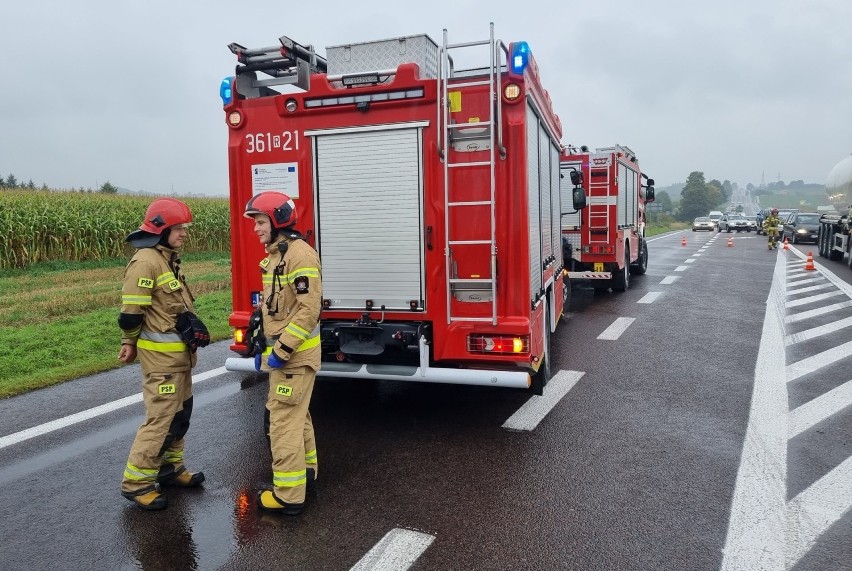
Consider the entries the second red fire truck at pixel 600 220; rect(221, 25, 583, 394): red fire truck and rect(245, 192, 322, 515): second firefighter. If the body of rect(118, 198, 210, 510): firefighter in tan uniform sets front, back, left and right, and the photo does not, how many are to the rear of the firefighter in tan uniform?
0

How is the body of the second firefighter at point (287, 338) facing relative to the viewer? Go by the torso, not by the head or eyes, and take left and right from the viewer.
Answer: facing to the left of the viewer

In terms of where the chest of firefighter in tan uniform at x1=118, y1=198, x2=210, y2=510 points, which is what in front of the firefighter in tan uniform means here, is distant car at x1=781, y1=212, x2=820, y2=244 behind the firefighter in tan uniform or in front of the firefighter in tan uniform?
in front

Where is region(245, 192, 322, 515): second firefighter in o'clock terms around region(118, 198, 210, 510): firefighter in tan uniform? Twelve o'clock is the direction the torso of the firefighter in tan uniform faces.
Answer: The second firefighter is roughly at 1 o'clock from the firefighter in tan uniform.

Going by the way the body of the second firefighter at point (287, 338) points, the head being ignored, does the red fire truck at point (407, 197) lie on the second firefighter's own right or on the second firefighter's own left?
on the second firefighter's own right

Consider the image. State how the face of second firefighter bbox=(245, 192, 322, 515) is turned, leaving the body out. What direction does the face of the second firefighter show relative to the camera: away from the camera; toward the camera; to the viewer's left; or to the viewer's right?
to the viewer's left

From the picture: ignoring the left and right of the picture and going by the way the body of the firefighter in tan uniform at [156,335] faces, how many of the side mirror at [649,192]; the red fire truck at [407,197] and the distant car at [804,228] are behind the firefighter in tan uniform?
0

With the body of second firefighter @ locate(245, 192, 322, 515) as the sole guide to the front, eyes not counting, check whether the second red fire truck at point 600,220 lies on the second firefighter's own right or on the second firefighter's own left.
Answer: on the second firefighter's own right

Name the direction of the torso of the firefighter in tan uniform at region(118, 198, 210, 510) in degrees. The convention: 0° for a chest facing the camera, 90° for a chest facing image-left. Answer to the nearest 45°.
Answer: approximately 270°

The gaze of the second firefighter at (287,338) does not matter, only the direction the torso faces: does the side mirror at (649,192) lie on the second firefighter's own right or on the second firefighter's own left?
on the second firefighter's own right

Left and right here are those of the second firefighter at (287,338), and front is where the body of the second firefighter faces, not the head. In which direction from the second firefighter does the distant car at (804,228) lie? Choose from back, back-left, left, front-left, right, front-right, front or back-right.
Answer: back-right

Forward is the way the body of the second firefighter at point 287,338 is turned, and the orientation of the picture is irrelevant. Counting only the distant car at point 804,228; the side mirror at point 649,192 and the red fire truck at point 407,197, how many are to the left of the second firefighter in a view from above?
0

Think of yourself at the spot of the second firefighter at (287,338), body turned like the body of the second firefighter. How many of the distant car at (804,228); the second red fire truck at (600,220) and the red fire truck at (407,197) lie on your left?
0

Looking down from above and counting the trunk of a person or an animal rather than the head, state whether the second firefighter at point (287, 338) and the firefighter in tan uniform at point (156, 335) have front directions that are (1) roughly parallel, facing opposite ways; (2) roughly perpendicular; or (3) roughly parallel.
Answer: roughly parallel, facing opposite ways

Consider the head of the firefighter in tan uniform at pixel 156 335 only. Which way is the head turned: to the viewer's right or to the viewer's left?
to the viewer's right
